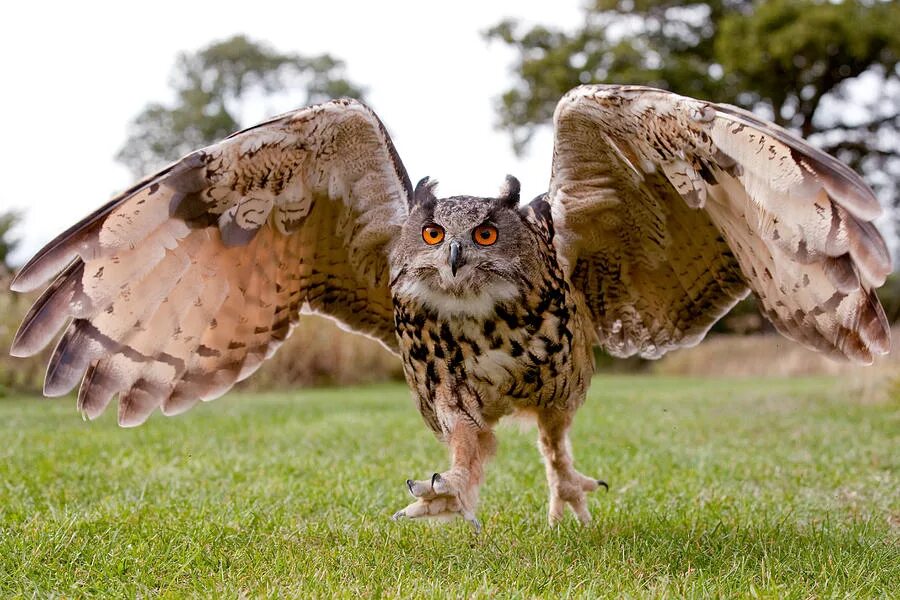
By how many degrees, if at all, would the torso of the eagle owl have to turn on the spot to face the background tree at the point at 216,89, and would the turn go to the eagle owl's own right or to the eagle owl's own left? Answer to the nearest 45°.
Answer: approximately 180°

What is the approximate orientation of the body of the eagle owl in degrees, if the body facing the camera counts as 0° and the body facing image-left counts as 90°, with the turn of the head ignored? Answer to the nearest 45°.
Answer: approximately 0°
